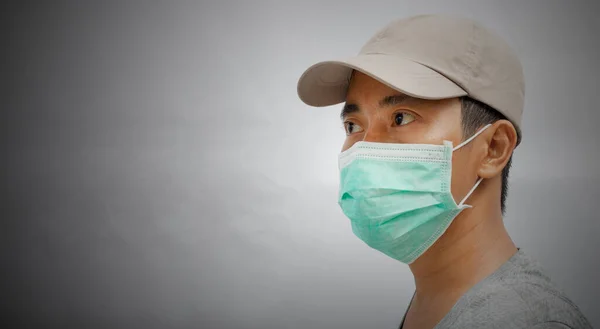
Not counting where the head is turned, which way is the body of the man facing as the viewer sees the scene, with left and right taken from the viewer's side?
facing the viewer and to the left of the viewer

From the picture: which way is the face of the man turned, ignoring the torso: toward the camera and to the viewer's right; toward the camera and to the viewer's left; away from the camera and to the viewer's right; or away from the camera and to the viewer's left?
toward the camera and to the viewer's left
